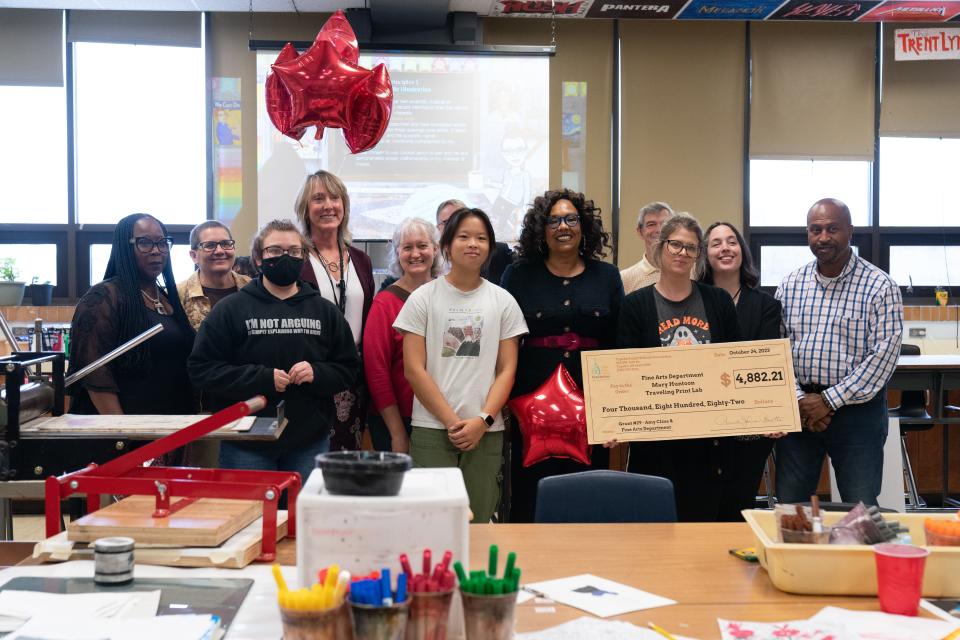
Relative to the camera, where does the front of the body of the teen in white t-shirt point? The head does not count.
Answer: toward the camera

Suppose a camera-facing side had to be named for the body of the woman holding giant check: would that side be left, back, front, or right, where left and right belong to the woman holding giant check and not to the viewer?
front

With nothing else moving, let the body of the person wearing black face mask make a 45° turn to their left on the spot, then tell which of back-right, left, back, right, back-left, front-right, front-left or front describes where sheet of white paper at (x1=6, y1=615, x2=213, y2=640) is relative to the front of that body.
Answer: front-right

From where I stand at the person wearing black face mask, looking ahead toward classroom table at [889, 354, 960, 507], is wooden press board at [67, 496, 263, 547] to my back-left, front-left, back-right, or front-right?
back-right

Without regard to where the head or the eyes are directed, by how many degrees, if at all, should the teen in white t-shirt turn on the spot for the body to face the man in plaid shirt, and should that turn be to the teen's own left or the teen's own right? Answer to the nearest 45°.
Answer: approximately 90° to the teen's own left

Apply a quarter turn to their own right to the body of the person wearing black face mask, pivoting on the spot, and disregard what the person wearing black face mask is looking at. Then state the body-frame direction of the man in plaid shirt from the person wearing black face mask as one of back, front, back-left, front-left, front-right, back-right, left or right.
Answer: back

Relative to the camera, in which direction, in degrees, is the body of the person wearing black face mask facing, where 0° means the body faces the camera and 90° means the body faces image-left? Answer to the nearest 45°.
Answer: approximately 0°

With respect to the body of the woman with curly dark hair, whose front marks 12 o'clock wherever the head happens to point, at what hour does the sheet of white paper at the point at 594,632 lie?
The sheet of white paper is roughly at 12 o'clock from the woman with curly dark hair.

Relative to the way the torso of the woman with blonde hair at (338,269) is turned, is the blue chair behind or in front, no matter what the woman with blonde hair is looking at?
in front

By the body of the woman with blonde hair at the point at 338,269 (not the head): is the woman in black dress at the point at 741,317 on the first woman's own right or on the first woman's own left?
on the first woman's own left

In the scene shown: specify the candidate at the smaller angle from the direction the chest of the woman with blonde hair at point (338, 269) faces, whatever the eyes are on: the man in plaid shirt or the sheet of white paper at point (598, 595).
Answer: the sheet of white paper

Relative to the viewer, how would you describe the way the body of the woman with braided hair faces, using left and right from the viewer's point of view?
facing the viewer and to the right of the viewer
